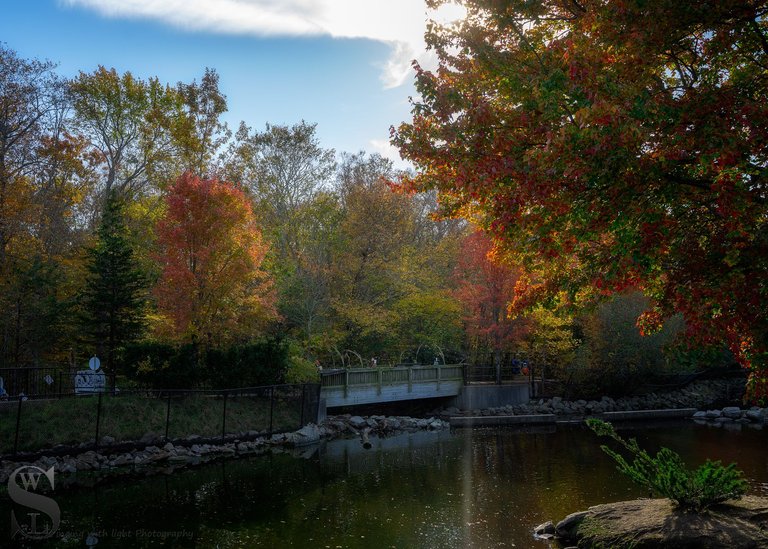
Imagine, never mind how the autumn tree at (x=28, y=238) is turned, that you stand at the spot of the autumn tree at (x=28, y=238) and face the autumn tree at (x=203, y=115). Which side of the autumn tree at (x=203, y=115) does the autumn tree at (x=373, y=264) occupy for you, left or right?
right

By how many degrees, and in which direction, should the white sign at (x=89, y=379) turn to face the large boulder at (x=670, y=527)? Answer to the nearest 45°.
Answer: approximately 45° to its left

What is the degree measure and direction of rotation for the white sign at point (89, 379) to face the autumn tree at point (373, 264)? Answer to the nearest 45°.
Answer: approximately 135° to its left

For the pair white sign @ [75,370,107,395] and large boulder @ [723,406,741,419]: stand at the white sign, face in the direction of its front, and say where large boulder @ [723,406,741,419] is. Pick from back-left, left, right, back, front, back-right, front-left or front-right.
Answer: left

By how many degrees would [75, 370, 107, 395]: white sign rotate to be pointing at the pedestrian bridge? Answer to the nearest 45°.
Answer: approximately 90° to its left

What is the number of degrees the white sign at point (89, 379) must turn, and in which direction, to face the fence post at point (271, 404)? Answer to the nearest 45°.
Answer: approximately 90° to its left

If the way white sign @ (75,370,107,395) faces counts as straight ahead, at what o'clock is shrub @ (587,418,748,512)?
The shrub is roughly at 11 o'clock from the white sign.

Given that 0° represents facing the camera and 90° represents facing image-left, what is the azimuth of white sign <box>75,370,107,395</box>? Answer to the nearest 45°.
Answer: approximately 0°

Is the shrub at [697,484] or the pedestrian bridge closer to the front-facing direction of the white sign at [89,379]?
the shrub
